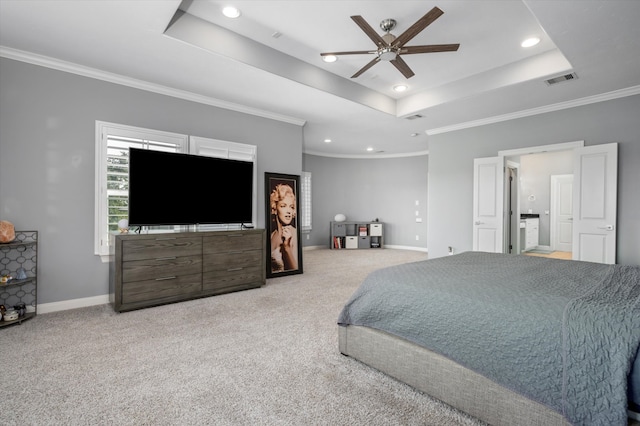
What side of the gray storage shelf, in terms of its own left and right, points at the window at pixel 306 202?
right

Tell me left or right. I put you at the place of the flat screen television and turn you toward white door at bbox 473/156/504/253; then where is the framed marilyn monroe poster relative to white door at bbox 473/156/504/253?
left

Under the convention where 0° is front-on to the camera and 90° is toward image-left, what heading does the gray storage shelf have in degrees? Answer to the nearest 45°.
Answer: approximately 0°

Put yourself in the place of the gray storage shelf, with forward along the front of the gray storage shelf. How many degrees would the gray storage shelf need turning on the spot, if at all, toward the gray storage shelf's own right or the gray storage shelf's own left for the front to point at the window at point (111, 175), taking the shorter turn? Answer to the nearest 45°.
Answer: approximately 45° to the gray storage shelf's own right

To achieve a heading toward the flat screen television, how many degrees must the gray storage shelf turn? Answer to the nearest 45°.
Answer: approximately 45° to its right
